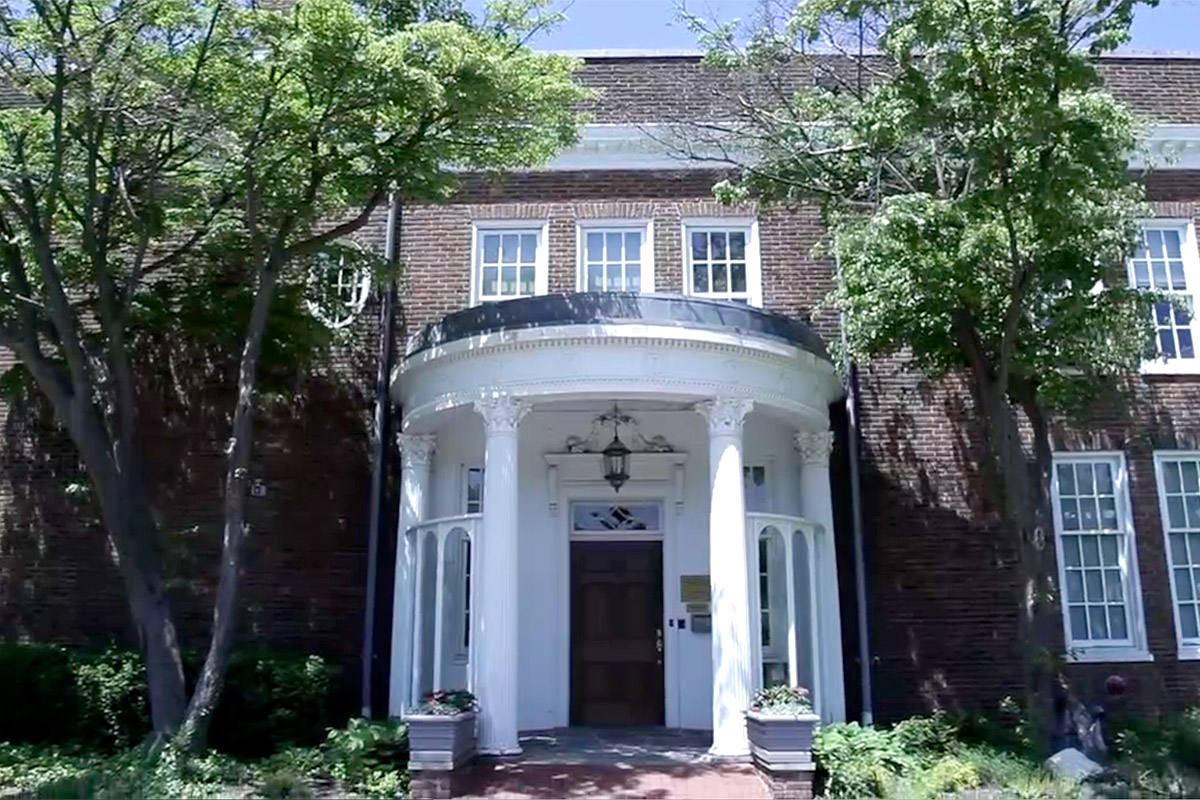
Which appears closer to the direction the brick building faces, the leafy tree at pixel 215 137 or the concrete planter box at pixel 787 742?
the concrete planter box

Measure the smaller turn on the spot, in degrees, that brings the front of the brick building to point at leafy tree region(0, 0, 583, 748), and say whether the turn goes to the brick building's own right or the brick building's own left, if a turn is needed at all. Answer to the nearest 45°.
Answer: approximately 45° to the brick building's own right

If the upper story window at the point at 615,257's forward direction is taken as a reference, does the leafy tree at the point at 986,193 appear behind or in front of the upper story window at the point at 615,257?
in front

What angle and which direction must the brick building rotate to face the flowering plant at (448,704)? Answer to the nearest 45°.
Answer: approximately 45° to its right

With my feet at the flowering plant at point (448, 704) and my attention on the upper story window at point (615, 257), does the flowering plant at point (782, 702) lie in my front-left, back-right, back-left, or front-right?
front-right

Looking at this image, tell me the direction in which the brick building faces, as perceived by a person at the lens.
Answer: facing the viewer

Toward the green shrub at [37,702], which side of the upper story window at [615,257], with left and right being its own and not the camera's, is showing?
right

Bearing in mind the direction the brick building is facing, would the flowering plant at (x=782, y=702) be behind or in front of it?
in front

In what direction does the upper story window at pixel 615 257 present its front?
toward the camera

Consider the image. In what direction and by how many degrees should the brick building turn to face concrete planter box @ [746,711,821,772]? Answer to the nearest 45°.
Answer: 0° — it already faces it

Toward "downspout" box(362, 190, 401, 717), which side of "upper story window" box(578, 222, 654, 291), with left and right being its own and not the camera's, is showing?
right
